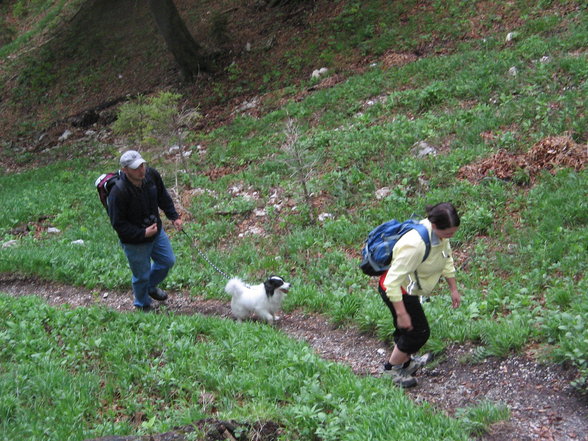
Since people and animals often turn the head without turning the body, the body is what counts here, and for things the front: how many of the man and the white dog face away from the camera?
0

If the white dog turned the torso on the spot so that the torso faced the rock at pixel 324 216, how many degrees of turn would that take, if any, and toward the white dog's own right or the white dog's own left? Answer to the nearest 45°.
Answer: approximately 45° to the white dog's own left

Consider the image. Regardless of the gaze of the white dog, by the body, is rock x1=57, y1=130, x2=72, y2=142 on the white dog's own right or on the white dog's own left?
on the white dog's own left

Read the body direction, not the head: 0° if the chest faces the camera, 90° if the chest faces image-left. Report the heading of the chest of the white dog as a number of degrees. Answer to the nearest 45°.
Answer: approximately 270°

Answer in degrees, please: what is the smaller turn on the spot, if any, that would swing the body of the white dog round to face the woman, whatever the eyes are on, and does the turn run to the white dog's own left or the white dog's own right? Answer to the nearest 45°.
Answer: approximately 45° to the white dog's own right

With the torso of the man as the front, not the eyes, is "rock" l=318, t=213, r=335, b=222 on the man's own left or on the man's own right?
on the man's own left

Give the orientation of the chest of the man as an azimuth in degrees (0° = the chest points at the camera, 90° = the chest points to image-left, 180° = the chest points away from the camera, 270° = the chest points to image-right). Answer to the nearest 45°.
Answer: approximately 315°

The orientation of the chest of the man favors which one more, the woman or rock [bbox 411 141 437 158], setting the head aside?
the woman

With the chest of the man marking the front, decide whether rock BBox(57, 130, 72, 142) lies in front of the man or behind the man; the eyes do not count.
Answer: behind
